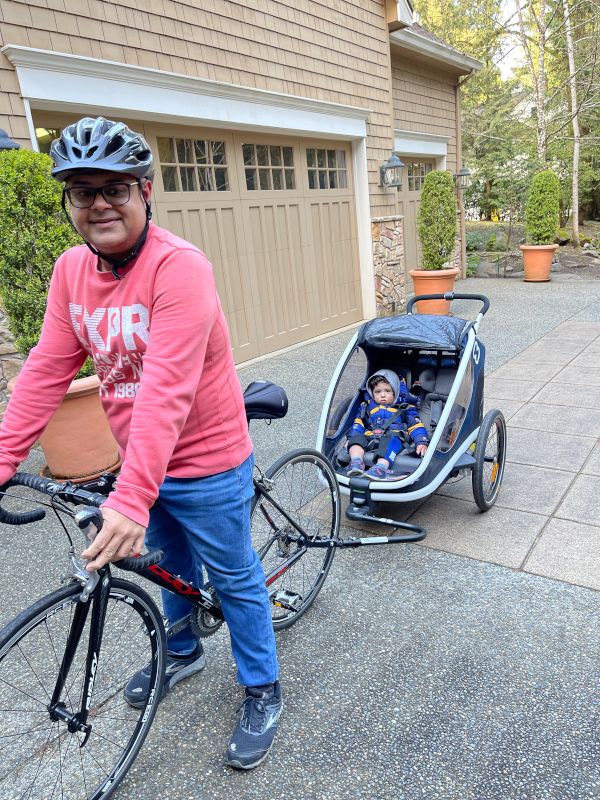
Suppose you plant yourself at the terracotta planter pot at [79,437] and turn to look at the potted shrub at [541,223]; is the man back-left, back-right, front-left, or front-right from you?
back-right

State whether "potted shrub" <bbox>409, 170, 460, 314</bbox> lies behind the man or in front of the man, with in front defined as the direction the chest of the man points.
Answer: behind

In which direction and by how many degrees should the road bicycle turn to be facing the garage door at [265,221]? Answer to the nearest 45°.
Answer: approximately 135° to its right

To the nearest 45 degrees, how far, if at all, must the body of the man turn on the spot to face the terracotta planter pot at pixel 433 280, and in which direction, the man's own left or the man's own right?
approximately 180°

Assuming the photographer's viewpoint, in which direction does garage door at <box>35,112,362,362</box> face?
facing the viewer and to the right of the viewer

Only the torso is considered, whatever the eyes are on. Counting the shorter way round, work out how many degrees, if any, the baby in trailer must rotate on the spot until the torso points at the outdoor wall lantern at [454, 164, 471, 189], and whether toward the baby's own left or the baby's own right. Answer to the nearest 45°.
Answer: approximately 135° to the baby's own right

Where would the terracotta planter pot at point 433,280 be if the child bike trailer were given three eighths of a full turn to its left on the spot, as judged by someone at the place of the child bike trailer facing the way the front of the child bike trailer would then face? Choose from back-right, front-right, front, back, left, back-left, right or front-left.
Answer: left

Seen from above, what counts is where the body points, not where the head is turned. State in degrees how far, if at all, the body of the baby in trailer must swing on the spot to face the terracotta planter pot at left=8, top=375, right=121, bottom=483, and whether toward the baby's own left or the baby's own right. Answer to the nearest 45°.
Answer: approximately 45° to the baby's own right

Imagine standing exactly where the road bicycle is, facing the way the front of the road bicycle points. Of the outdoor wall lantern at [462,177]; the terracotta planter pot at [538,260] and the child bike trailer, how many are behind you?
3

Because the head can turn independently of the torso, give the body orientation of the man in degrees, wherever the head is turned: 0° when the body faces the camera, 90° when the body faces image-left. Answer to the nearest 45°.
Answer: approximately 45°

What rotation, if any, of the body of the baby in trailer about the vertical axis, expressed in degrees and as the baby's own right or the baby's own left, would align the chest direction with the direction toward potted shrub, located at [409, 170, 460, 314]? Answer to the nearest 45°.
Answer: approximately 135° to the baby's own right
